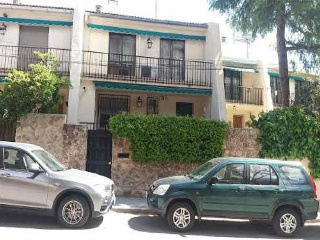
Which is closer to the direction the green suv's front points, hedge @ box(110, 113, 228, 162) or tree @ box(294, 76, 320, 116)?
the hedge

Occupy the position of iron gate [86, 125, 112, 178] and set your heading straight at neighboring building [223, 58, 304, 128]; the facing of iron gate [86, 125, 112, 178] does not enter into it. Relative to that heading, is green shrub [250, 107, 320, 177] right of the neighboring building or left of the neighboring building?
right

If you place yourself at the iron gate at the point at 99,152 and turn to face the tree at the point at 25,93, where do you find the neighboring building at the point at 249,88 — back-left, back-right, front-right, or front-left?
back-right

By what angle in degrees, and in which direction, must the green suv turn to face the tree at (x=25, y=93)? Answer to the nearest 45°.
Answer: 0° — it already faces it

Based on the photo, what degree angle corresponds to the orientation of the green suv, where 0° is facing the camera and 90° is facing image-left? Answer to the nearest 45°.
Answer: approximately 90°

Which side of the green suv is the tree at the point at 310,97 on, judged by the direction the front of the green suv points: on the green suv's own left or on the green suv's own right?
on the green suv's own right

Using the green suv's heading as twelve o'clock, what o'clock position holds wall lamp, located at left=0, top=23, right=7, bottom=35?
The wall lamp is roughly at 1 o'clock from the green suv.

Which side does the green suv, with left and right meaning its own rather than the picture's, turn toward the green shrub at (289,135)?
right

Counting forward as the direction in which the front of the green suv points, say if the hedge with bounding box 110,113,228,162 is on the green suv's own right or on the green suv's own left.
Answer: on the green suv's own right

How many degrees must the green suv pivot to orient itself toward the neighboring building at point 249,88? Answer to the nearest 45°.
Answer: approximately 90° to its right
